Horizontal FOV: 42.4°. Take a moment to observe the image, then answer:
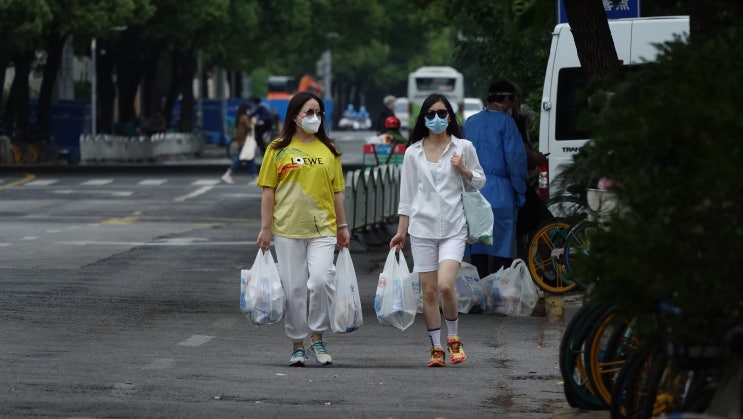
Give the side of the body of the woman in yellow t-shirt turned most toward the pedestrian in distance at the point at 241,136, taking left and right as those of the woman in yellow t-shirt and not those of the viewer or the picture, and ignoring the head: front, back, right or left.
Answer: back

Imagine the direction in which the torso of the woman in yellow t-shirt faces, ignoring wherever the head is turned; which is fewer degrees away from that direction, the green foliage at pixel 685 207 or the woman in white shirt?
the green foliage

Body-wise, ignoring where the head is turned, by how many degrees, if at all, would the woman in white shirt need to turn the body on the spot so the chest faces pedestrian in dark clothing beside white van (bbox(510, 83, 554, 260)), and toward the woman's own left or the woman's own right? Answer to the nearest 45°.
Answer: approximately 180°

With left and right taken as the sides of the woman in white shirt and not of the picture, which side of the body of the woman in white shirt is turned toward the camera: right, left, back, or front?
front

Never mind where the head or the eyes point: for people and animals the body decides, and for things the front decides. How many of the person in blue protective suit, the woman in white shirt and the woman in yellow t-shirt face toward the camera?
2

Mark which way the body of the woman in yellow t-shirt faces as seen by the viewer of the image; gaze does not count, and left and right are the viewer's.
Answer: facing the viewer

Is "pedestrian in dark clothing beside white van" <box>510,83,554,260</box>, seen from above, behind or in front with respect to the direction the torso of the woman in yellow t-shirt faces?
behind

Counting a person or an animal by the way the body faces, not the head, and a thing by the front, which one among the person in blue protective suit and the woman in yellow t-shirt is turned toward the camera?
the woman in yellow t-shirt

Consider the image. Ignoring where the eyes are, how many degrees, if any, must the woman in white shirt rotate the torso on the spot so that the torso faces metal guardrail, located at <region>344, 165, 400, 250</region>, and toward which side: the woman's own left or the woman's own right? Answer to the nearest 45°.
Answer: approximately 180°

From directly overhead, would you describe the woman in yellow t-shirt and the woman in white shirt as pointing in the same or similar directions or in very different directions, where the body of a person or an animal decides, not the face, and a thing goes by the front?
same or similar directions

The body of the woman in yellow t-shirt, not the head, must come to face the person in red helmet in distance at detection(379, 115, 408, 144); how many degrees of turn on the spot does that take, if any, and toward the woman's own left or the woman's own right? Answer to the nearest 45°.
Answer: approximately 180°

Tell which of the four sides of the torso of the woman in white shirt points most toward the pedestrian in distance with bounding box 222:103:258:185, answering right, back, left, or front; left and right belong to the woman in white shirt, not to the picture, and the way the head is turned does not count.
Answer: back
